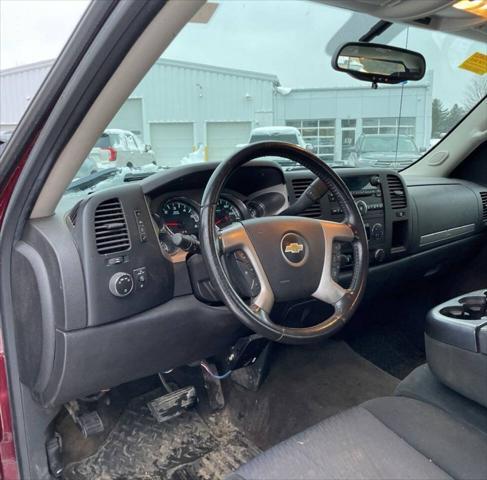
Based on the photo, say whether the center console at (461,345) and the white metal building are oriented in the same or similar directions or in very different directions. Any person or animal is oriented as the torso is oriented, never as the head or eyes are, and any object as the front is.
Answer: very different directions

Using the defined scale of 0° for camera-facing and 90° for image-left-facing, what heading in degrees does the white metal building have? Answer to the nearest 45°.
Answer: approximately 0°

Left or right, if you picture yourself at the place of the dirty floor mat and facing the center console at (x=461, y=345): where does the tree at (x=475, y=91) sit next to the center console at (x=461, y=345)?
left

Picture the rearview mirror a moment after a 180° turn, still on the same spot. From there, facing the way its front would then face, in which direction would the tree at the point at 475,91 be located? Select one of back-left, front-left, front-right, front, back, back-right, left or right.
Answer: front-right

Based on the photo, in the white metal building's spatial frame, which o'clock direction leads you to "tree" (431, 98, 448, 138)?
The tree is roughly at 8 o'clock from the white metal building.

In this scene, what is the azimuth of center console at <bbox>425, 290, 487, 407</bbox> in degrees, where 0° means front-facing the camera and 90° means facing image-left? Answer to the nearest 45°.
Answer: approximately 135°

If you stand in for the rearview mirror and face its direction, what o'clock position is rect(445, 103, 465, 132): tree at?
The tree is roughly at 7 o'clock from the rearview mirror.

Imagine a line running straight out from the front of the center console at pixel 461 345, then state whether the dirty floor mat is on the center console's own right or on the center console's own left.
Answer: on the center console's own left

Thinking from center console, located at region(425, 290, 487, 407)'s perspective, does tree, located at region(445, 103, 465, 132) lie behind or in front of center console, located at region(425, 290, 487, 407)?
in front

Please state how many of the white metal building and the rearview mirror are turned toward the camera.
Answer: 2

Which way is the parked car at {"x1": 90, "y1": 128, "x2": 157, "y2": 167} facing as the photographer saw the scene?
facing away from the viewer and to the right of the viewer
